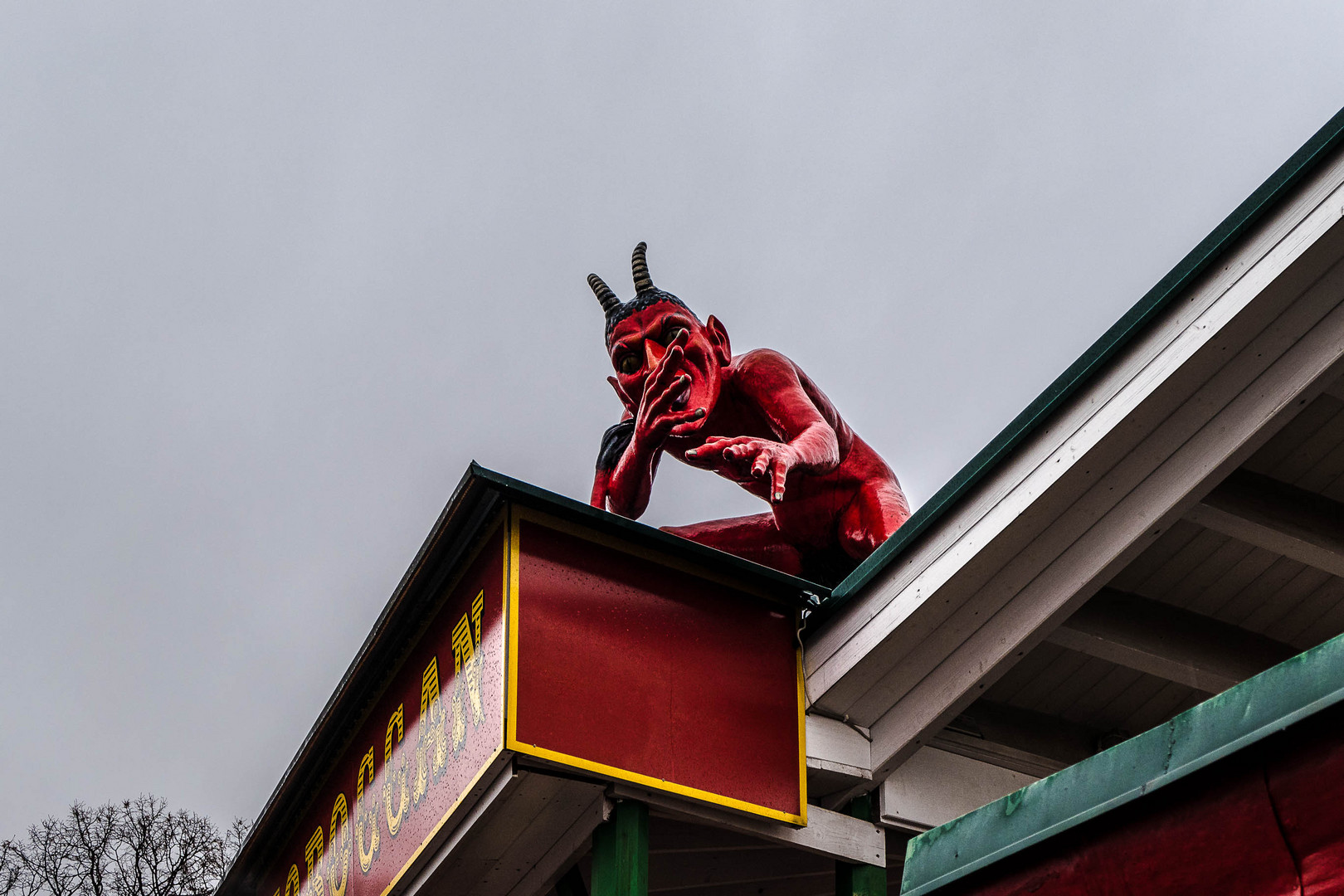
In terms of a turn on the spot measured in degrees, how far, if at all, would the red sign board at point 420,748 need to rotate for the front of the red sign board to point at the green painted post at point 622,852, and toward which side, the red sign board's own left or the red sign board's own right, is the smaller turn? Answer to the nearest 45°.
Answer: approximately 90° to the red sign board's own left

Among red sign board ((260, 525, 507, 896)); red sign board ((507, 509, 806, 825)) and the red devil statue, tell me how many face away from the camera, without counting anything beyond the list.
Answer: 0

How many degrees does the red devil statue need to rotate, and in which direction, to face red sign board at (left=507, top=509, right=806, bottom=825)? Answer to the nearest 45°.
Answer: approximately 45° to its left

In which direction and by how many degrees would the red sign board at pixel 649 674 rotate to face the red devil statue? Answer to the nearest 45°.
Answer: approximately 135° to its left

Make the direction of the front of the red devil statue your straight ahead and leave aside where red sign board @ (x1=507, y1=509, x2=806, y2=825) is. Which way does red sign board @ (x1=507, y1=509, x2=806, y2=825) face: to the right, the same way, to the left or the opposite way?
to the left

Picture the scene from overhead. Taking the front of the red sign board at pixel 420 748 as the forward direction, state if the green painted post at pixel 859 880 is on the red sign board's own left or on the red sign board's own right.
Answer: on the red sign board's own left

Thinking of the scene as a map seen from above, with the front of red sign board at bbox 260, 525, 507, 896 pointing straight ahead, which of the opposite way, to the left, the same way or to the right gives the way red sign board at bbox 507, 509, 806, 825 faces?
to the left

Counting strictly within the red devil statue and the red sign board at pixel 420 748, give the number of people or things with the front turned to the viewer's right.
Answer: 0

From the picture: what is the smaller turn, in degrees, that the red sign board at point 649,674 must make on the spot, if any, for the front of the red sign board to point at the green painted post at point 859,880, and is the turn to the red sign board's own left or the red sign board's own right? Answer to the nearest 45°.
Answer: approximately 90° to the red sign board's own left

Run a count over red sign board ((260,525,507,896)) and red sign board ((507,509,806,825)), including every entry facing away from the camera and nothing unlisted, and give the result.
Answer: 0
